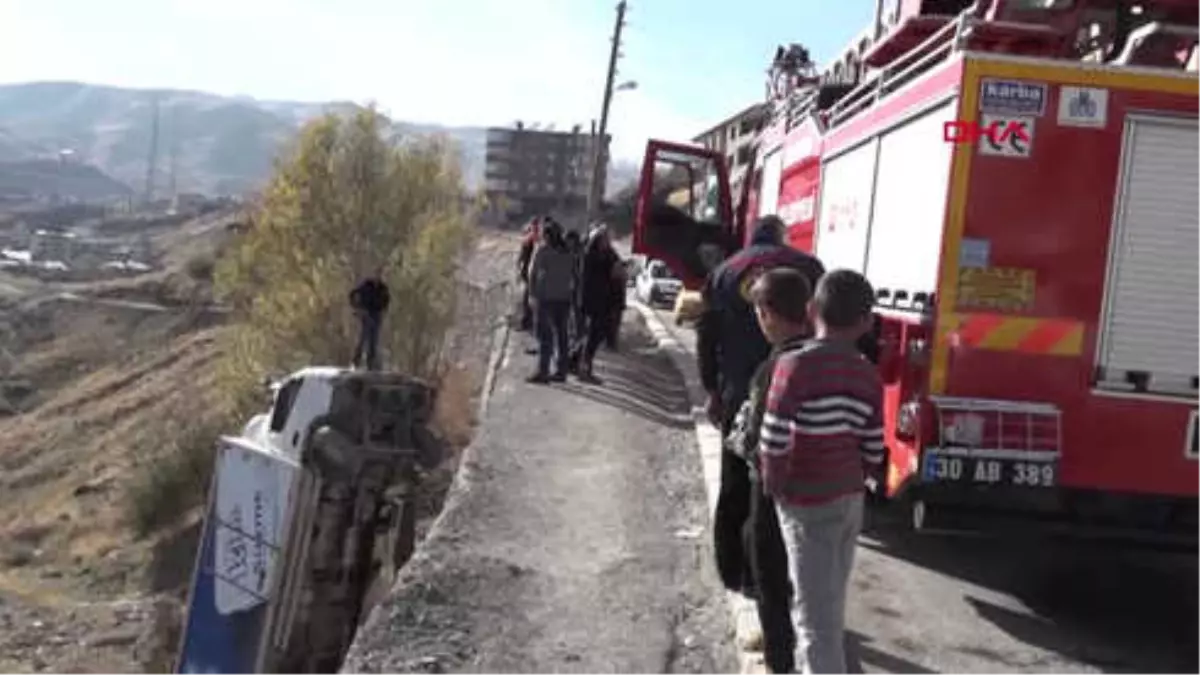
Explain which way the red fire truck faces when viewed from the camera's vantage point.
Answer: facing away from the viewer and to the left of the viewer

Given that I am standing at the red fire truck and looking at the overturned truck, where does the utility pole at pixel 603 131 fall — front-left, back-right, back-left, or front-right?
front-right

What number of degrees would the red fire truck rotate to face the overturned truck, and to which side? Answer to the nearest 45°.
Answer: approximately 45° to its left

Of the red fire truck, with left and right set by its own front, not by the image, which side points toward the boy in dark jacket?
back

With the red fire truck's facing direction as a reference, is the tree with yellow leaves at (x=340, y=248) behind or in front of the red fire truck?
in front

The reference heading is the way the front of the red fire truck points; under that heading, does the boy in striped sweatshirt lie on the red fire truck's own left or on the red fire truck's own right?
on the red fire truck's own left

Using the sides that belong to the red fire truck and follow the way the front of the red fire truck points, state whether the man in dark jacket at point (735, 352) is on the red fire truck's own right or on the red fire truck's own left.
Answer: on the red fire truck's own left

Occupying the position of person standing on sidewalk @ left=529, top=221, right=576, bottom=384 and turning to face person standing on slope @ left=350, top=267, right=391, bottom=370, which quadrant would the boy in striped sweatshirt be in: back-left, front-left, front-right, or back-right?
back-left
